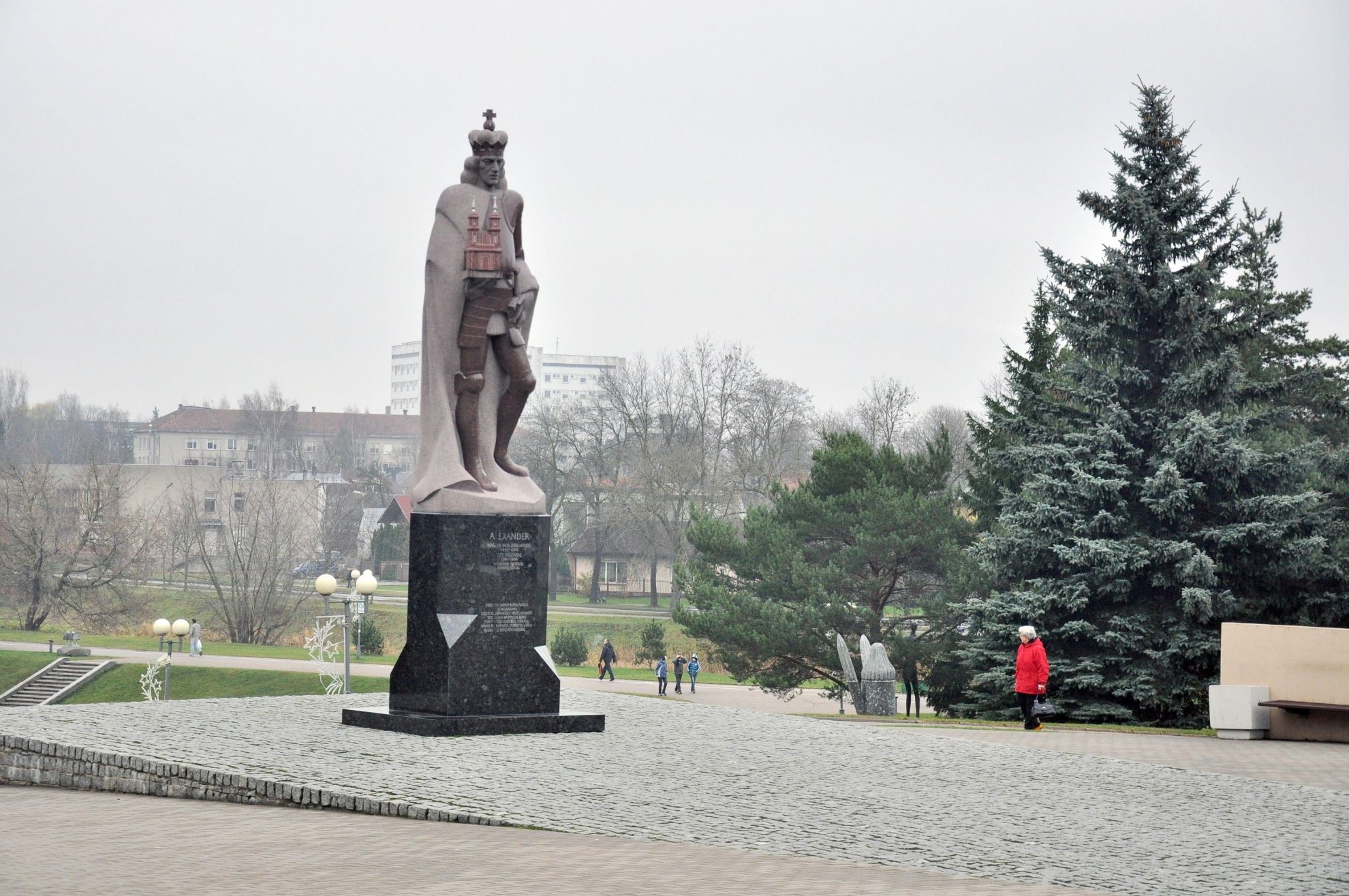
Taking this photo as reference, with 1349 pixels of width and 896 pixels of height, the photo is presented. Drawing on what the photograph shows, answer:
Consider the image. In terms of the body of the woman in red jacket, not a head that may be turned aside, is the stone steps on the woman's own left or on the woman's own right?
on the woman's own right

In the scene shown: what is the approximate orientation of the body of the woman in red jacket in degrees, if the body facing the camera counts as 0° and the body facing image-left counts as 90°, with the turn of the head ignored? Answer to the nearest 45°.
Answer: approximately 45°

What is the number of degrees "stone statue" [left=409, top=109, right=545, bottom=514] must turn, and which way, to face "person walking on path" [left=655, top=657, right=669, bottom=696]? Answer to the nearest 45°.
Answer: approximately 135° to its left

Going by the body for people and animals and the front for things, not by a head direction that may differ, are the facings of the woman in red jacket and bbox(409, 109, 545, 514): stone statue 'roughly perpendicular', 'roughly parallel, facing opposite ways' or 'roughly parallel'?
roughly perpendicular

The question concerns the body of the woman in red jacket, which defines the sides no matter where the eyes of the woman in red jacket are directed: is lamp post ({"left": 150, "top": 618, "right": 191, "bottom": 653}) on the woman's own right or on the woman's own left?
on the woman's own right

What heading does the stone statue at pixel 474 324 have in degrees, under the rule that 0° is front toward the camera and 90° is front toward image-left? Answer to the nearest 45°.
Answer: approximately 315°

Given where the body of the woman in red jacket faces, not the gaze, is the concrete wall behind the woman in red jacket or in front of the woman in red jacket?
behind

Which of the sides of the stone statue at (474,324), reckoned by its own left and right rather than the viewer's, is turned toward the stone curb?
right

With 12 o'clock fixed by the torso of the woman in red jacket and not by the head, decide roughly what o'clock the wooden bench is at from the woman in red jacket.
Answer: The wooden bench is roughly at 7 o'clock from the woman in red jacket.

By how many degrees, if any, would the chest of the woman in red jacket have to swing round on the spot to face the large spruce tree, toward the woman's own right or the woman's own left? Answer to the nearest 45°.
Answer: approximately 135° to the woman's own right
